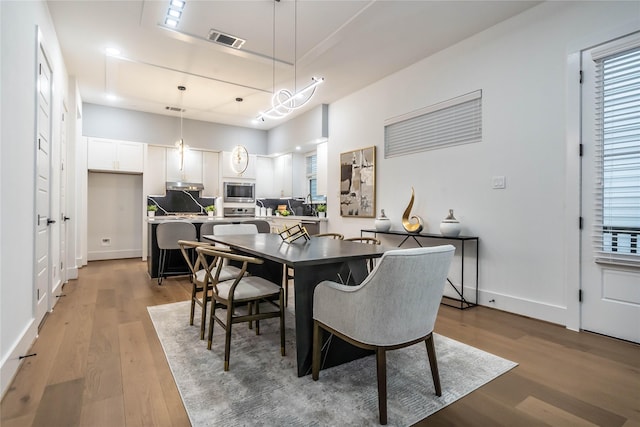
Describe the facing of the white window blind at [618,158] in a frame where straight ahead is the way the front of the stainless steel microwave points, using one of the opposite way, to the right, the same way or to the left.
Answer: to the right

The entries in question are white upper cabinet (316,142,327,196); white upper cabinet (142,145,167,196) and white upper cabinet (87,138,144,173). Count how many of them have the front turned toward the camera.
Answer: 2

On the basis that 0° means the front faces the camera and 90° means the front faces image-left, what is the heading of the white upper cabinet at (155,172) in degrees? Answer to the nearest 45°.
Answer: approximately 0°

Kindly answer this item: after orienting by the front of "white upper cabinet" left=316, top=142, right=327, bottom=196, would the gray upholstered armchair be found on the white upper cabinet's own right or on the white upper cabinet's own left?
on the white upper cabinet's own left

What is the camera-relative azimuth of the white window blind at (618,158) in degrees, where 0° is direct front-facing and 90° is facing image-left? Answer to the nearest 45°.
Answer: approximately 45°

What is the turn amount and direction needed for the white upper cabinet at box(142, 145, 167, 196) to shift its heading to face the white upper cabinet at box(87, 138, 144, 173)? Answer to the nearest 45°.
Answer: approximately 90° to its right

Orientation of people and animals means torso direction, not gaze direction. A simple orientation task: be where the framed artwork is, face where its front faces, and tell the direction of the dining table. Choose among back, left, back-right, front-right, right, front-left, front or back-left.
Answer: front-left

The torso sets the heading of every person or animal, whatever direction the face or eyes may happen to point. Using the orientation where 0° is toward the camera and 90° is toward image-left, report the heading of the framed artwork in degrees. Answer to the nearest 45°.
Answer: approximately 45°

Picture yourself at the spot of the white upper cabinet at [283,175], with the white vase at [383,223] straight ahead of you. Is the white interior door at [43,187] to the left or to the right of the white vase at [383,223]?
right

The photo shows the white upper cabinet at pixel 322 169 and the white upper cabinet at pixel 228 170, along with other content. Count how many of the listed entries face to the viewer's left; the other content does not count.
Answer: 1
